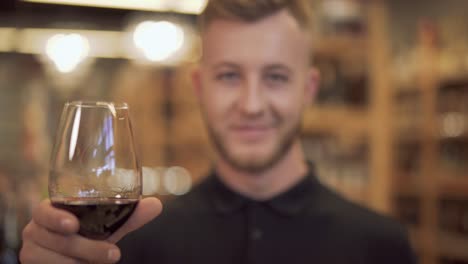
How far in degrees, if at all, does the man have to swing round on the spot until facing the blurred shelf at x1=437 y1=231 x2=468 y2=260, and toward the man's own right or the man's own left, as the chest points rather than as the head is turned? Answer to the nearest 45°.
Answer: approximately 135° to the man's own left

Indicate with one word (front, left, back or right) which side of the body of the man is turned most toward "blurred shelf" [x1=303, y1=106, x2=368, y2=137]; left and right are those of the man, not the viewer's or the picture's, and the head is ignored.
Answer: back

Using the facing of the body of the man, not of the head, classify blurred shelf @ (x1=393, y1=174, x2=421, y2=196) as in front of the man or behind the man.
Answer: behind

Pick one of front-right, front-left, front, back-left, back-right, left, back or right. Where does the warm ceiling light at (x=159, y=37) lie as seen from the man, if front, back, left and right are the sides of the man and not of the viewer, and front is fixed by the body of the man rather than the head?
back

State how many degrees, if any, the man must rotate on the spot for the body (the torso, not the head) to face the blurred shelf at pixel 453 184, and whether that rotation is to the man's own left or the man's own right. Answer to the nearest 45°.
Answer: approximately 135° to the man's own left

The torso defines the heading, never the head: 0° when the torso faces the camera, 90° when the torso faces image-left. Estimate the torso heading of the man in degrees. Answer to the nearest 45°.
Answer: approximately 0°
